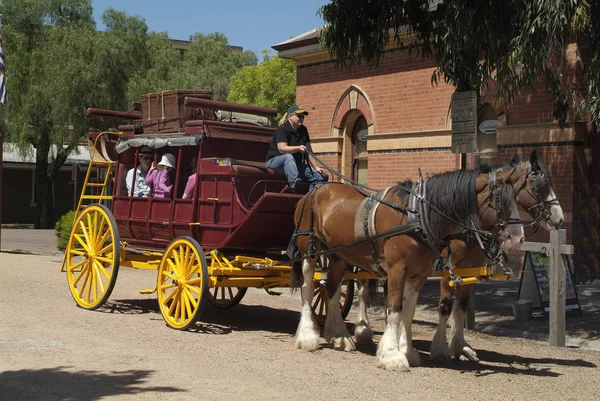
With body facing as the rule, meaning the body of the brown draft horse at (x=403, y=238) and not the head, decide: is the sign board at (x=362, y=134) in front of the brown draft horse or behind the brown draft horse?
behind

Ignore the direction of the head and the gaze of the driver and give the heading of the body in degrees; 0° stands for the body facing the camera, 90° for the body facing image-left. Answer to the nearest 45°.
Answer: approximately 315°

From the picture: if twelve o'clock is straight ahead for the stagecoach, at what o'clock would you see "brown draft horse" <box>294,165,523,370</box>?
The brown draft horse is roughly at 12 o'clock from the stagecoach.

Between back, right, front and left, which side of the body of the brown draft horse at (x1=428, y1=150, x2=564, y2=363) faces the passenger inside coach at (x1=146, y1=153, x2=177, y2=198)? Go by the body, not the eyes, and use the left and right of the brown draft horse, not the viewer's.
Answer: back

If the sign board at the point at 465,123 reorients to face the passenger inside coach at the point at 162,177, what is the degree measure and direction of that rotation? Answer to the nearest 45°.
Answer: approximately 90° to its right

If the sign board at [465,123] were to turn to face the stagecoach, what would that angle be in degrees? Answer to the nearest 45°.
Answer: approximately 90° to its right

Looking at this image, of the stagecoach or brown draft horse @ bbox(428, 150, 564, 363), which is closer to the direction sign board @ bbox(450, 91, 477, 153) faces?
the brown draft horse

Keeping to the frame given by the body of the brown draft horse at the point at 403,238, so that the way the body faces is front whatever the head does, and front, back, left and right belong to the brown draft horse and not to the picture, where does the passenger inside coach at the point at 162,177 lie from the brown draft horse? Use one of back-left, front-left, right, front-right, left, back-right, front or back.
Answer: back
